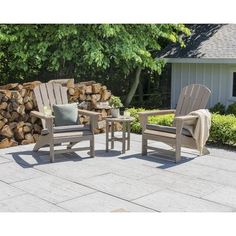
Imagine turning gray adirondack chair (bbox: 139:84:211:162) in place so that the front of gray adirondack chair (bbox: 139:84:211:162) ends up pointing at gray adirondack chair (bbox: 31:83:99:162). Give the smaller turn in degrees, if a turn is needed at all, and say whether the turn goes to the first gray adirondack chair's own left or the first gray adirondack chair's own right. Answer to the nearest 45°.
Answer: approximately 45° to the first gray adirondack chair's own right

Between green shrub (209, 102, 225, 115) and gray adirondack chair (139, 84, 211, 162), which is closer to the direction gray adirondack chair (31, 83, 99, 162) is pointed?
the gray adirondack chair

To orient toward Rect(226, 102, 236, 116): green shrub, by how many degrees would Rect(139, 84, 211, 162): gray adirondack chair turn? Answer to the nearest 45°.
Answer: approximately 135° to its right

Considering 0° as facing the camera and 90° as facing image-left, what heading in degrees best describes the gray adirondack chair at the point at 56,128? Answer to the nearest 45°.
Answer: approximately 315°

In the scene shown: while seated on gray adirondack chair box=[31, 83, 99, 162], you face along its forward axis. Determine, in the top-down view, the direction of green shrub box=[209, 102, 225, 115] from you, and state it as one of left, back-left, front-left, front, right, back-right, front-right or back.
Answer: left

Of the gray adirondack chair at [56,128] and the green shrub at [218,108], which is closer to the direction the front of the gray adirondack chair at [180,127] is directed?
the gray adirondack chair

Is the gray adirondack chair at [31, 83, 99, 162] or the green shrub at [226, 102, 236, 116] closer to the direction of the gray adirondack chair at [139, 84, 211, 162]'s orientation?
the gray adirondack chair

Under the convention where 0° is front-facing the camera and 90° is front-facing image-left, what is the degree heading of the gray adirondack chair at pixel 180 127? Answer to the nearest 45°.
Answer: approximately 45°

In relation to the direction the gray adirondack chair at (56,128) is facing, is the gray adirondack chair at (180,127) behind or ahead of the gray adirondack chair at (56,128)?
ahead

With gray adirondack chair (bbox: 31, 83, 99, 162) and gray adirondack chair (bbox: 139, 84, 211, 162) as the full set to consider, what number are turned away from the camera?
0

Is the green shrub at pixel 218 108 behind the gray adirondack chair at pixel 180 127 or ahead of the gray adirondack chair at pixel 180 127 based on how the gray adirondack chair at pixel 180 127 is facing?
behind

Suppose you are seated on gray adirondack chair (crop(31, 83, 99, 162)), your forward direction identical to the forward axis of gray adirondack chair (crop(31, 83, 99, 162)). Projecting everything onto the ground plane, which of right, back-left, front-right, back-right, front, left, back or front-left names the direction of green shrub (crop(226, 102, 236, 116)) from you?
left

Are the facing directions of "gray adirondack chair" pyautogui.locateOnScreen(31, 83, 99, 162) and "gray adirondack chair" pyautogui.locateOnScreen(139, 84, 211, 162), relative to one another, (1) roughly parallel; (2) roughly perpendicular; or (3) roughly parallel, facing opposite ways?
roughly perpendicular
